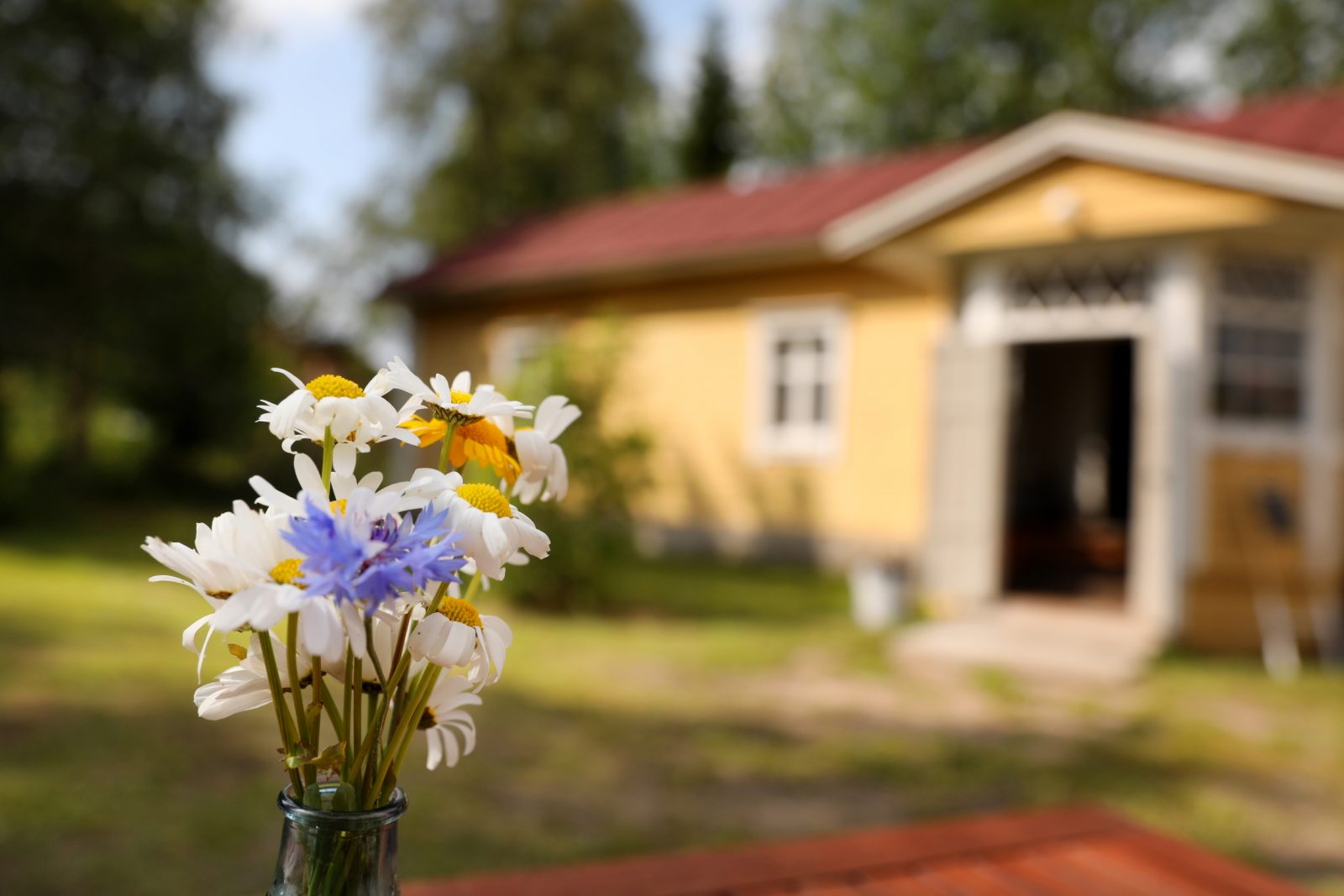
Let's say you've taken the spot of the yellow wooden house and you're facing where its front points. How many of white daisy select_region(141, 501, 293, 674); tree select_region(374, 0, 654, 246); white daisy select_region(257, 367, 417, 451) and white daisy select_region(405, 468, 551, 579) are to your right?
1

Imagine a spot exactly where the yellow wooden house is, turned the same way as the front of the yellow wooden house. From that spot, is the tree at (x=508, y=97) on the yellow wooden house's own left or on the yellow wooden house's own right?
on the yellow wooden house's own right

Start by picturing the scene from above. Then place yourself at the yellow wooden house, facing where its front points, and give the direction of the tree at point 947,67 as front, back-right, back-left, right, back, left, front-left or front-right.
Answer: back-right

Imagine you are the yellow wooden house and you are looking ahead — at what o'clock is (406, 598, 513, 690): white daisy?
The white daisy is roughly at 11 o'clock from the yellow wooden house.

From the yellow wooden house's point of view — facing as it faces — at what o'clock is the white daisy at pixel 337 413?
The white daisy is roughly at 11 o'clock from the yellow wooden house.

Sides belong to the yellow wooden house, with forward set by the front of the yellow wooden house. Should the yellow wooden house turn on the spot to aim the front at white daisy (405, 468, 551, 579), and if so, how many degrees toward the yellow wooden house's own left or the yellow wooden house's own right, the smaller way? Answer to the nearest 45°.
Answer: approximately 45° to the yellow wooden house's own left

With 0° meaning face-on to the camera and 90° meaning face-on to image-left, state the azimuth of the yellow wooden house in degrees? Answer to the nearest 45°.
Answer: approximately 45°

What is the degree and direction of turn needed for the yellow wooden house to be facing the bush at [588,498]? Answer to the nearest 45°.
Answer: approximately 45° to its right

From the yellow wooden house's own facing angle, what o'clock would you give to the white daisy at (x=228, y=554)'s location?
The white daisy is roughly at 11 o'clock from the yellow wooden house.
